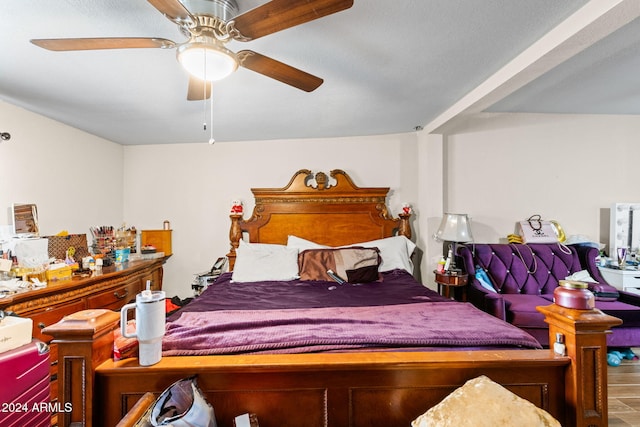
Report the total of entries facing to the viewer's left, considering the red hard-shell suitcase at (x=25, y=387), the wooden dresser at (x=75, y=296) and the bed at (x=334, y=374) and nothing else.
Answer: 0

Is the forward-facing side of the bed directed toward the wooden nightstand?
no

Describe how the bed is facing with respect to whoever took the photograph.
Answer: facing the viewer

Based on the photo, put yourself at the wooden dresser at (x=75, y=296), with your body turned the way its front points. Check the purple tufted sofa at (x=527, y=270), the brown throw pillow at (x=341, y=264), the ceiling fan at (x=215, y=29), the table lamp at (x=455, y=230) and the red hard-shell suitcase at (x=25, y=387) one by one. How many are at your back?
0

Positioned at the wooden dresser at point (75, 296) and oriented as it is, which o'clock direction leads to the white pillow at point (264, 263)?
The white pillow is roughly at 11 o'clock from the wooden dresser.

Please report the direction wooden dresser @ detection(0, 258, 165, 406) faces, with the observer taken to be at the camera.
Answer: facing the viewer and to the right of the viewer

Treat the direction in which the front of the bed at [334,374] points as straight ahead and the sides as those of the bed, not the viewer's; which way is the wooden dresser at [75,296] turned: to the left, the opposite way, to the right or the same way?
to the left

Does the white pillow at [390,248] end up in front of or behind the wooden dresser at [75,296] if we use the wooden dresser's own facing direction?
in front

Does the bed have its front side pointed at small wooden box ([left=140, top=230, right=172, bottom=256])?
no

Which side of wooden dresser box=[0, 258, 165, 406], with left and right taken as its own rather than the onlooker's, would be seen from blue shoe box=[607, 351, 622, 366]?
front

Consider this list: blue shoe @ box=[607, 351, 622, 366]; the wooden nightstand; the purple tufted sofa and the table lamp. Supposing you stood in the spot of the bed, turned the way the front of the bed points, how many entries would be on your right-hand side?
0
